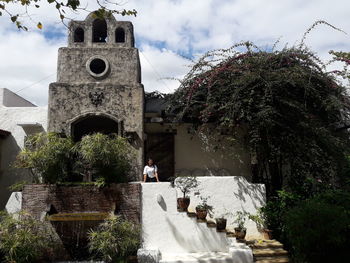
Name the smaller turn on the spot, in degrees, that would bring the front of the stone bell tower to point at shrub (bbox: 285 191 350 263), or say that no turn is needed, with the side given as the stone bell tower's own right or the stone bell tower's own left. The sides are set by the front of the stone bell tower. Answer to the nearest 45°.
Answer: approximately 45° to the stone bell tower's own left

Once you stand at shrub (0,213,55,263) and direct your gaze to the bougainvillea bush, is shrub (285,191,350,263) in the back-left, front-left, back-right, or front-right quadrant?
front-right

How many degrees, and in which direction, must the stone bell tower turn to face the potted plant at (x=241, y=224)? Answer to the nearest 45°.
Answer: approximately 45° to its left

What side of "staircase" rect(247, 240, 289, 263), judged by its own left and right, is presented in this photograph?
front

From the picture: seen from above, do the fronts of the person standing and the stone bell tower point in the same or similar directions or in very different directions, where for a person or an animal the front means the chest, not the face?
same or similar directions

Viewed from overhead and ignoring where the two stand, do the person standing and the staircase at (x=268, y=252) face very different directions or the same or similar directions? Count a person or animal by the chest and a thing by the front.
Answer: same or similar directions

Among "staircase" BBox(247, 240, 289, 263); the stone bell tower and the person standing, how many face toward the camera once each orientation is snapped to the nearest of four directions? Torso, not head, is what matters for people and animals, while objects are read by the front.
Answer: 3

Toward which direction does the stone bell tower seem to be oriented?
toward the camera

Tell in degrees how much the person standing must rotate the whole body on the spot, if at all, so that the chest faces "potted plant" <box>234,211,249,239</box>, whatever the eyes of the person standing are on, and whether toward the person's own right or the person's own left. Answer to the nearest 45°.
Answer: approximately 45° to the person's own left

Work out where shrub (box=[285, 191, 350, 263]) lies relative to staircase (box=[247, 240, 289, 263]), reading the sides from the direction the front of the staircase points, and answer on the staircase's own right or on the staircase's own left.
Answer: on the staircase's own left

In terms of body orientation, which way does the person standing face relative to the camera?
toward the camera

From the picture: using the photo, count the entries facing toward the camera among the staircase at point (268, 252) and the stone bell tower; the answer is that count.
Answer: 2
